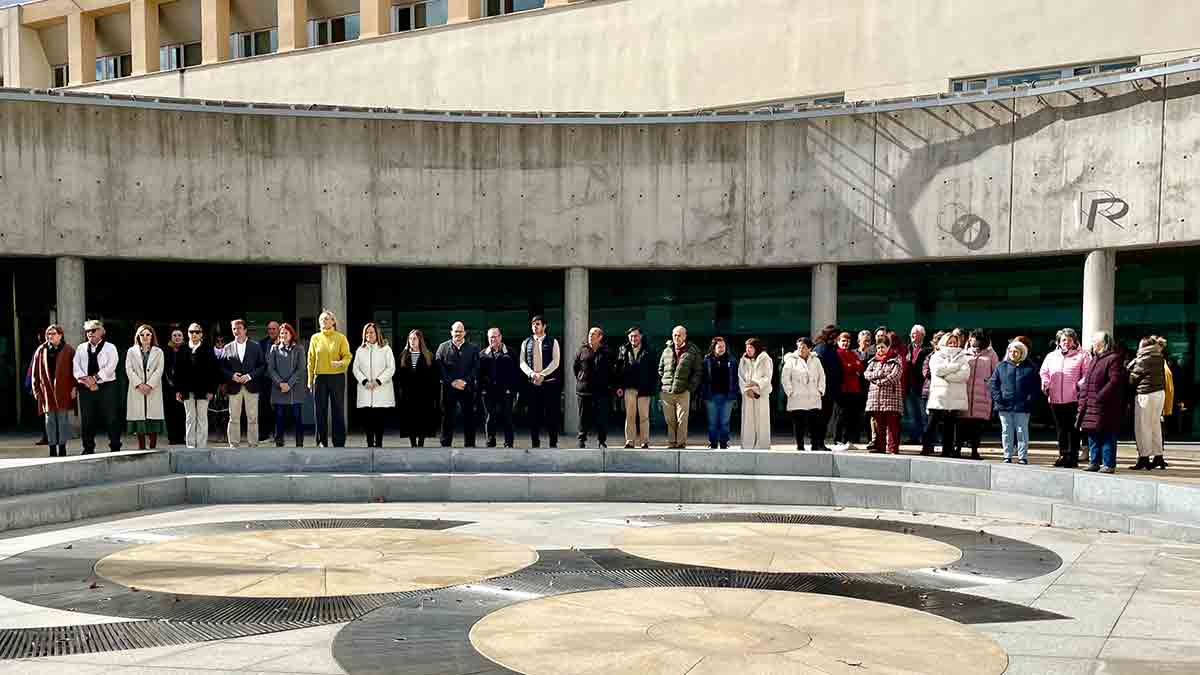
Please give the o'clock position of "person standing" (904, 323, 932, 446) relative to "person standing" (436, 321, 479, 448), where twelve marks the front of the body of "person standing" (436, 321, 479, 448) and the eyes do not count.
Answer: "person standing" (904, 323, 932, 446) is roughly at 9 o'clock from "person standing" (436, 321, 479, 448).

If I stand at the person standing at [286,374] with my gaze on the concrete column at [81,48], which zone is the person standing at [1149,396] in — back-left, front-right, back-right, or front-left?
back-right

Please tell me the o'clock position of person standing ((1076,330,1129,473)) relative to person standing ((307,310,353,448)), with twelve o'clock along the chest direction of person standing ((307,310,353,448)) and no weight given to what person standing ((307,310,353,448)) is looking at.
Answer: person standing ((1076,330,1129,473)) is roughly at 10 o'clock from person standing ((307,310,353,448)).

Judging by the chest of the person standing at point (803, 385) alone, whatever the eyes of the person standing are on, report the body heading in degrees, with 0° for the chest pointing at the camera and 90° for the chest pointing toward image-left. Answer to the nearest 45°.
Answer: approximately 0°

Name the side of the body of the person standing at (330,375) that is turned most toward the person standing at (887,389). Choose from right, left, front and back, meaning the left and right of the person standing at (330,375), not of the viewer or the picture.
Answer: left

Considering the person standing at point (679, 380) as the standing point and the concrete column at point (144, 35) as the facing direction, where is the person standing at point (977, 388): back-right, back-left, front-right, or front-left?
back-right

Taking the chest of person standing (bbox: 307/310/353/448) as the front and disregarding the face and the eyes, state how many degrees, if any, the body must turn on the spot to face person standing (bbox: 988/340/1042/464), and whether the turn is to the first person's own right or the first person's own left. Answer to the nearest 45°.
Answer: approximately 90° to the first person's own left

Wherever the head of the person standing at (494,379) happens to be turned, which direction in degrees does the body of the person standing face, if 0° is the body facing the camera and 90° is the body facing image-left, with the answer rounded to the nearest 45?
approximately 0°

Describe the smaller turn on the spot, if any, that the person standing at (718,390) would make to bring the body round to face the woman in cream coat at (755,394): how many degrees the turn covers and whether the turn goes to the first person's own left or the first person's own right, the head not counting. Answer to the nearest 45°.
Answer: approximately 45° to the first person's own left

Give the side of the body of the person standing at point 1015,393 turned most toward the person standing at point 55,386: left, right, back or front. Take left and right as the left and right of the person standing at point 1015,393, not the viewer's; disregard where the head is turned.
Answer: right

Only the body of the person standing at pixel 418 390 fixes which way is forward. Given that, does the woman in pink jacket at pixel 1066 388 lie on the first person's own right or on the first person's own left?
on the first person's own left
